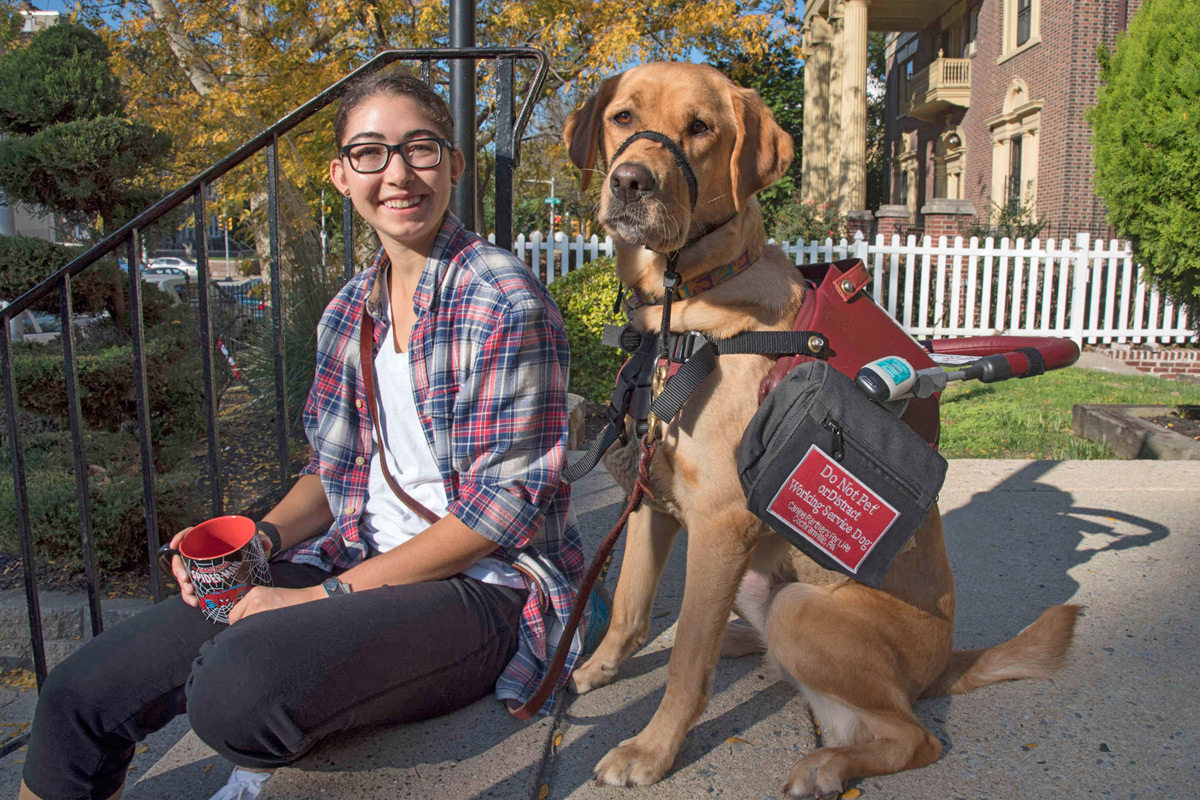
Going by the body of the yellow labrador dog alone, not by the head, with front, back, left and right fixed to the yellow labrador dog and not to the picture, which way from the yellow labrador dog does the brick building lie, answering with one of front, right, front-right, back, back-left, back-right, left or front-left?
back-right

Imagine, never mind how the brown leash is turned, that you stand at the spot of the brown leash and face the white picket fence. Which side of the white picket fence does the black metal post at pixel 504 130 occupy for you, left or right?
left

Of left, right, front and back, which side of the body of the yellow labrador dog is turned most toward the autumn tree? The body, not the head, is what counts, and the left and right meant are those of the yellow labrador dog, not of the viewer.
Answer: right

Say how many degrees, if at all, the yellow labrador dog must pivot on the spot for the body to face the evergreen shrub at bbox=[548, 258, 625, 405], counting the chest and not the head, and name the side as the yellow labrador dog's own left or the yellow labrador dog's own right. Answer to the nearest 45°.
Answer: approximately 135° to the yellow labrador dog's own right

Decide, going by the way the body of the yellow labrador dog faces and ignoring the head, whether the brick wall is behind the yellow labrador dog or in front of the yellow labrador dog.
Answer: behind

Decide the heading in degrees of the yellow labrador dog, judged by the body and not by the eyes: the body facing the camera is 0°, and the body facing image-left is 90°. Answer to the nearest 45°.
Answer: approximately 45°

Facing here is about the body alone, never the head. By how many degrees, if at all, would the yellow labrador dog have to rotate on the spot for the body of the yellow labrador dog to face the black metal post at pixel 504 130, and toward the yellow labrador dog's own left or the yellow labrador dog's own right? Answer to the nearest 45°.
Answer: approximately 90° to the yellow labrador dog's own right

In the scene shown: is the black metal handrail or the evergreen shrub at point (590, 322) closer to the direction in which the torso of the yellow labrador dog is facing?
the black metal handrail
